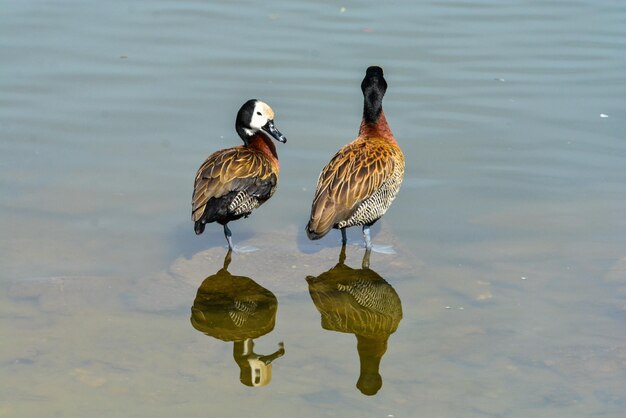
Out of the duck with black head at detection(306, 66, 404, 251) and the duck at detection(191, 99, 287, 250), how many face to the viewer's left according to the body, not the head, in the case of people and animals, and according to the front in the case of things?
0

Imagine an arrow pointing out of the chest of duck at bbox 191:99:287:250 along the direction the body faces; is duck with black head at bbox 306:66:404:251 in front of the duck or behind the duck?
in front

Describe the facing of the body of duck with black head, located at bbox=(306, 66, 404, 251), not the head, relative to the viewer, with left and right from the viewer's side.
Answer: facing away from the viewer and to the right of the viewer
